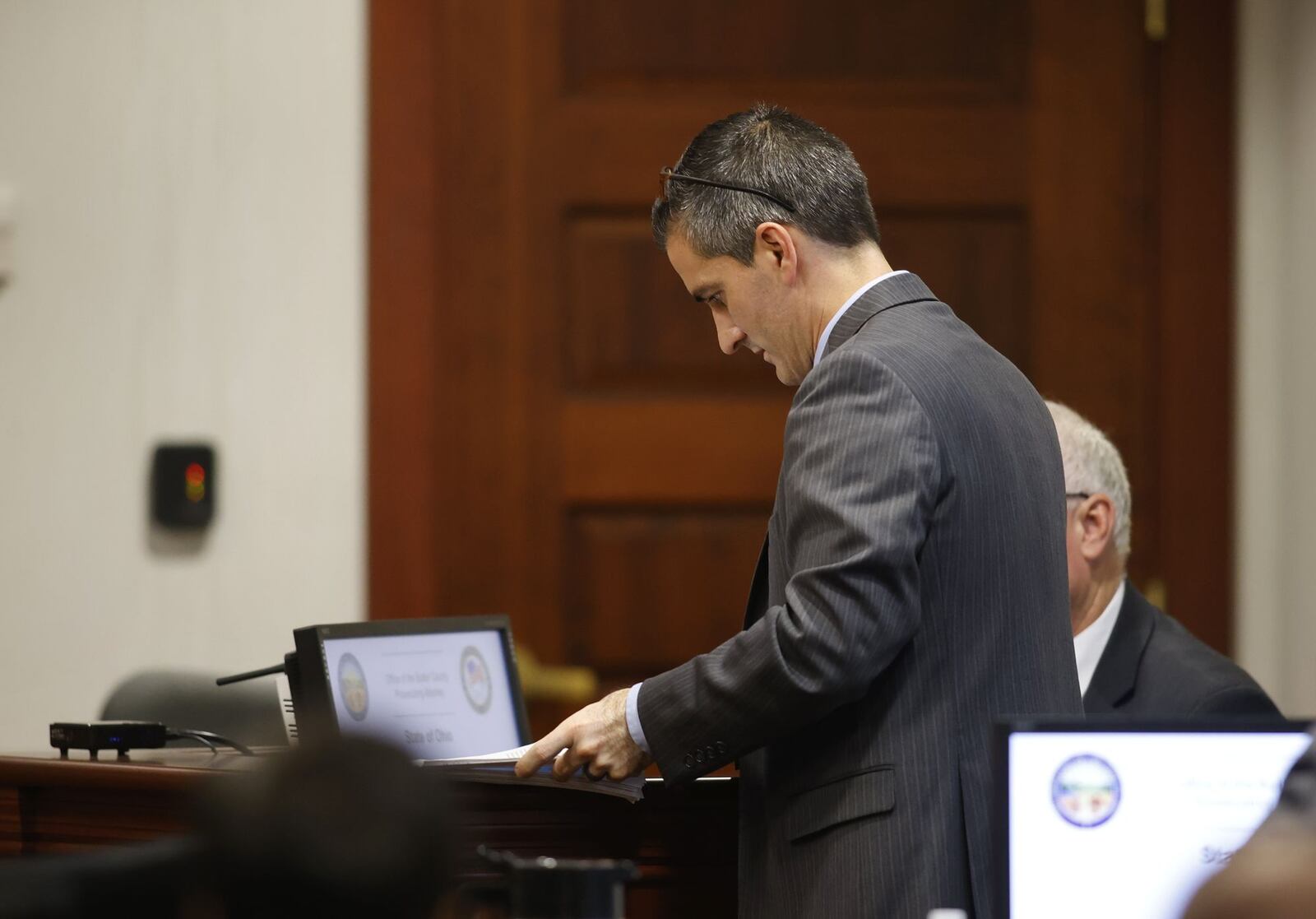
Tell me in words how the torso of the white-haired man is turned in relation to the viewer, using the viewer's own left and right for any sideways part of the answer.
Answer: facing the viewer and to the left of the viewer

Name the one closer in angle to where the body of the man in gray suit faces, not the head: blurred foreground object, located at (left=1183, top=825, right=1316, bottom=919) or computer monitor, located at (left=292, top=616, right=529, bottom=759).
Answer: the computer monitor

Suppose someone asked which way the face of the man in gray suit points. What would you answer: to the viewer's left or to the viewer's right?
to the viewer's left

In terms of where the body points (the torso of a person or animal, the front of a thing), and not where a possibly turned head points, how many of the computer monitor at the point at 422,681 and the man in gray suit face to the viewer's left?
1

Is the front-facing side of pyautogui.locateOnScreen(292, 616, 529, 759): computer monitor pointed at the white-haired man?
no

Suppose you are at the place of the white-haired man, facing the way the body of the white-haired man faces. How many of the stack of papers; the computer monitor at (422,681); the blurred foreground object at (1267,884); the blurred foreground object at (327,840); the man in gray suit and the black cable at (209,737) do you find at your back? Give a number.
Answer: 0

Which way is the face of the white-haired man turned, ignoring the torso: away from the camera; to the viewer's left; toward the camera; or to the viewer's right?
to the viewer's left

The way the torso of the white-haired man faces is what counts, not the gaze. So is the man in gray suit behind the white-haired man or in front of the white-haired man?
in front

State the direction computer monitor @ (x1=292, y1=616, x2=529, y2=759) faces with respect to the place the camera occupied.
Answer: facing the viewer and to the right of the viewer

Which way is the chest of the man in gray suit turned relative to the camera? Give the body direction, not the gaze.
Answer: to the viewer's left

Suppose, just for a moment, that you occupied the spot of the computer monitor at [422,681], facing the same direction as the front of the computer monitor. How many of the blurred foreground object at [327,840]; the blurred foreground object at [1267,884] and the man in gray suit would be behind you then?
0
